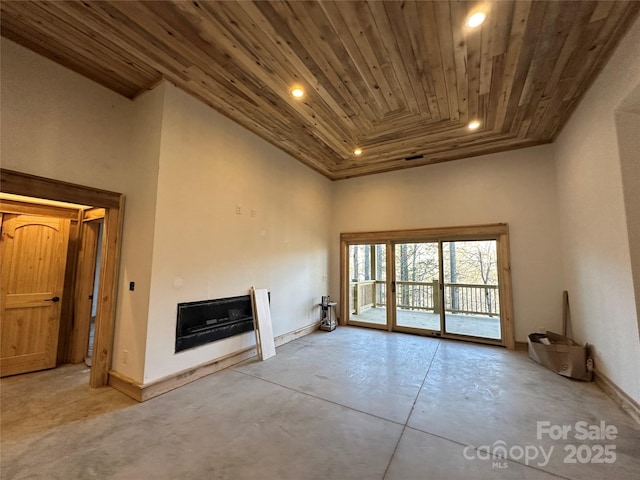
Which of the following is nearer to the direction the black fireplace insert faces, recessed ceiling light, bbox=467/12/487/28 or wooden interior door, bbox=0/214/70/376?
the recessed ceiling light

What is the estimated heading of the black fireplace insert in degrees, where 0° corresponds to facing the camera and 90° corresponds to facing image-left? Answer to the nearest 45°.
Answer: approximately 315°

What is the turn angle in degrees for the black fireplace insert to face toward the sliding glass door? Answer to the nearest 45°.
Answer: approximately 45° to its left

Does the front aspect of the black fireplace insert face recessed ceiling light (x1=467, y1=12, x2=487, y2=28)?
yes

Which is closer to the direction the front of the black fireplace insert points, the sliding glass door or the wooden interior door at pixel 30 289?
the sliding glass door

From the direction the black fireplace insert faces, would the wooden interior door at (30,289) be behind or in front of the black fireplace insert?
behind

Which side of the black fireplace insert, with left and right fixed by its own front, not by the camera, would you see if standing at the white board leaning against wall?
left

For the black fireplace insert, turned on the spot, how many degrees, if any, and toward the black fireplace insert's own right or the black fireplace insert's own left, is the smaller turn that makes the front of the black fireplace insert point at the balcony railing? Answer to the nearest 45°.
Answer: approximately 45° to the black fireplace insert's own left
